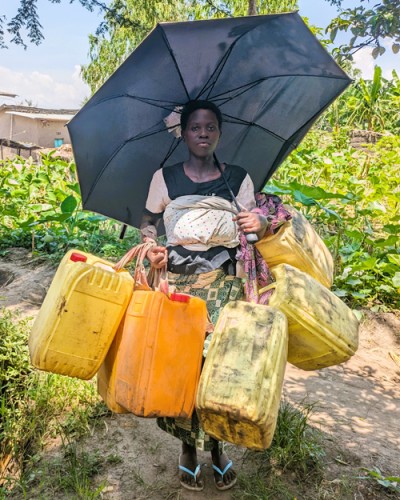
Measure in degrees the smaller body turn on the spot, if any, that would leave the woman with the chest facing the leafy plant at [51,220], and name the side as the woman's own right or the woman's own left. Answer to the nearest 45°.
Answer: approximately 135° to the woman's own right

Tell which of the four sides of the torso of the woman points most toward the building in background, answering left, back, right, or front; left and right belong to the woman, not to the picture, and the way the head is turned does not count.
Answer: back

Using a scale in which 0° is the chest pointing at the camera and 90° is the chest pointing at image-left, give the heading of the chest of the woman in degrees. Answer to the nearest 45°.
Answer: approximately 0°

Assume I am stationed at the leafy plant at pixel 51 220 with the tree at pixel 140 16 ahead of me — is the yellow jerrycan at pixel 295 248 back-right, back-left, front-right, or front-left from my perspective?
back-right

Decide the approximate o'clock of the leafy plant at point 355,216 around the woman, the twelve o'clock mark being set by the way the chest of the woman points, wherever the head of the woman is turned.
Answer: The leafy plant is roughly at 7 o'clock from the woman.
